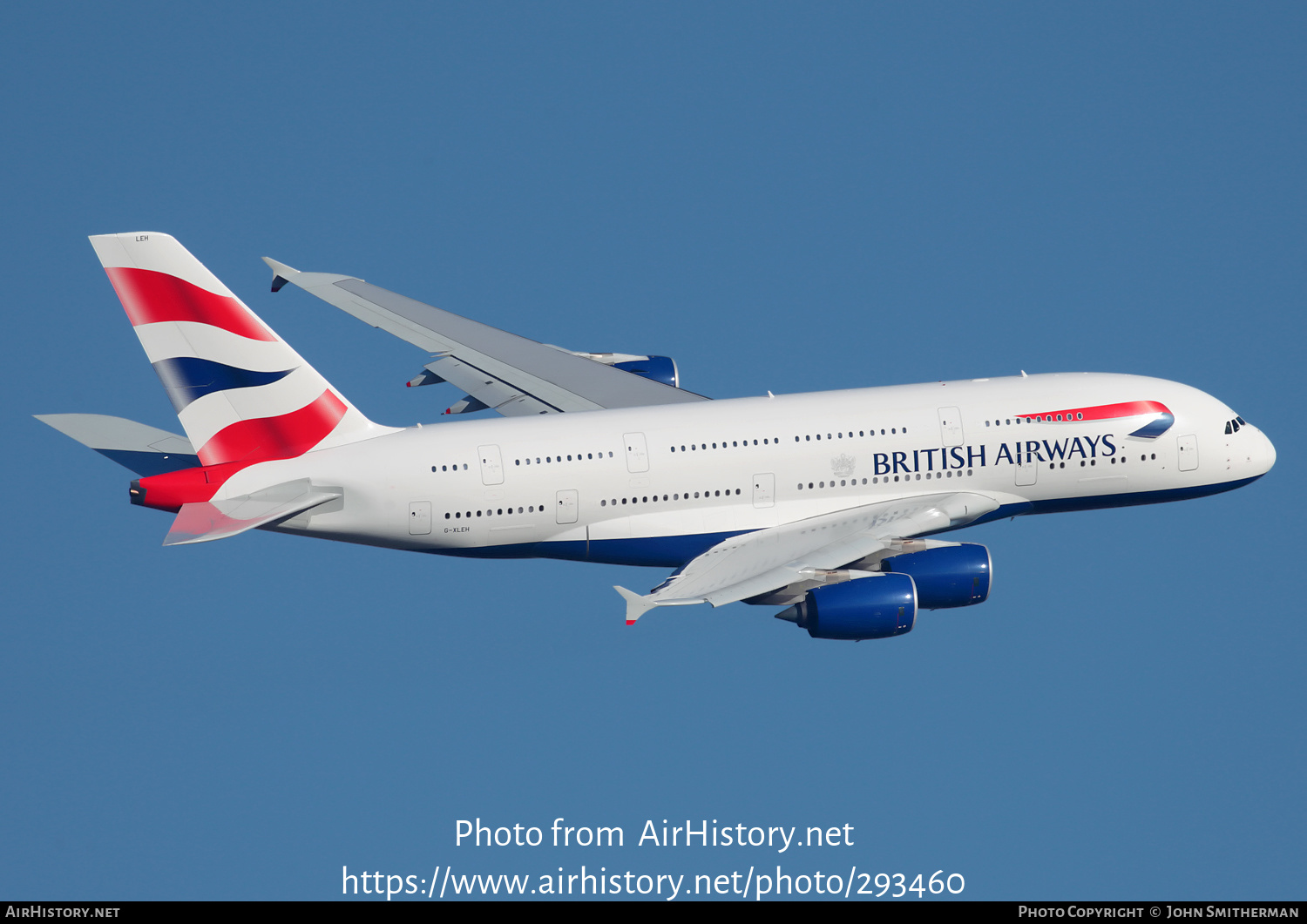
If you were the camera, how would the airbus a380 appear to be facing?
facing to the right of the viewer
